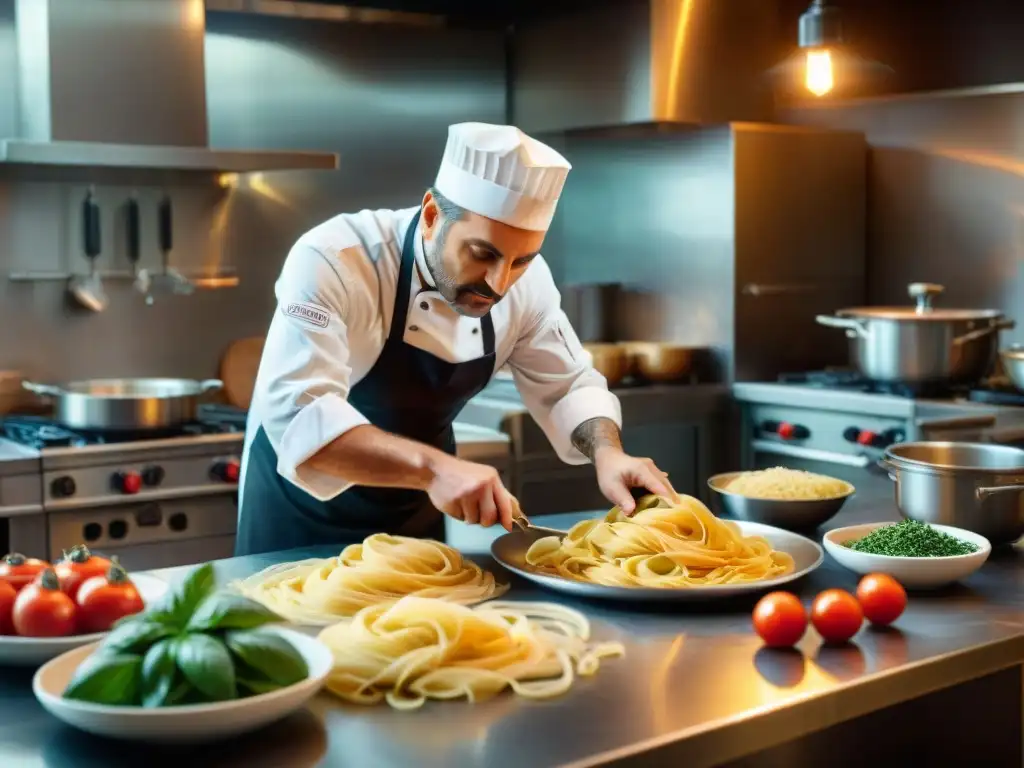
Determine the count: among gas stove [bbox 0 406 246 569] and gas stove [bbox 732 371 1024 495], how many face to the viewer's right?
0

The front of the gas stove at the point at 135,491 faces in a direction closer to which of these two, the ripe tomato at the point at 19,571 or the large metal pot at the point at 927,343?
the ripe tomato

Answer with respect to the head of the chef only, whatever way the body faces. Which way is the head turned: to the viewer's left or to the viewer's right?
to the viewer's right

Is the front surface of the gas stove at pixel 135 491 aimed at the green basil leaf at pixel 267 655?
yes

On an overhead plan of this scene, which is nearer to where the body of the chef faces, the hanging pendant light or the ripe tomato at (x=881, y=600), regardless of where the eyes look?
the ripe tomato

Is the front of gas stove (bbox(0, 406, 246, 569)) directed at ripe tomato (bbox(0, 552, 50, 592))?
yes

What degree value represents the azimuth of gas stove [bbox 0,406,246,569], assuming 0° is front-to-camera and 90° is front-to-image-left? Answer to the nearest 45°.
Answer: approximately 0°

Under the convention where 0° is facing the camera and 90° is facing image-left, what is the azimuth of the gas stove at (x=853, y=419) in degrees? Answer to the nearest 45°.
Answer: approximately 45°

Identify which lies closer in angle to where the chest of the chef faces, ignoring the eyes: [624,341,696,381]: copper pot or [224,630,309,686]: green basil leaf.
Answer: the green basil leaf

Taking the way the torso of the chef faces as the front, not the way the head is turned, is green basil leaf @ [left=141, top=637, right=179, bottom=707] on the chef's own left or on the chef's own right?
on the chef's own right

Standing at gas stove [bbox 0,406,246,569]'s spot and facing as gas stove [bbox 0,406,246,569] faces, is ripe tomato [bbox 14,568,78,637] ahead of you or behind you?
ahead

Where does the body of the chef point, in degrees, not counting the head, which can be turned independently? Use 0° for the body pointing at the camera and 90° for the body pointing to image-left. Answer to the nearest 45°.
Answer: approximately 315°

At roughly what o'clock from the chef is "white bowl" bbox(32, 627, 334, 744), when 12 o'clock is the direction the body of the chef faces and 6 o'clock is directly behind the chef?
The white bowl is roughly at 2 o'clock from the chef.

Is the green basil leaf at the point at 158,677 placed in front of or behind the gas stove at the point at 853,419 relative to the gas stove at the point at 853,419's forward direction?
in front

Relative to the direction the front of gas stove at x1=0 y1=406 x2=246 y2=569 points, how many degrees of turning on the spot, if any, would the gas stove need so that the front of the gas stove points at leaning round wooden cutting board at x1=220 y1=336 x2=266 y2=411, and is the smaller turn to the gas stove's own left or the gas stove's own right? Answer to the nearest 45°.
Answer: approximately 135° to the gas stove's own left
